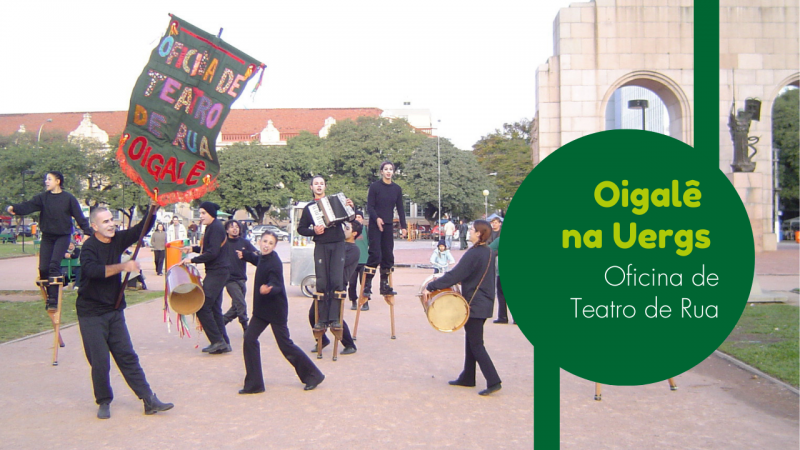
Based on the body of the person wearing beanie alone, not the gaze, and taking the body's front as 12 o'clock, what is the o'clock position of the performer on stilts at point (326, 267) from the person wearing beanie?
The performer on stilts is roughly at 7 o'clock from the person wearing beanie.

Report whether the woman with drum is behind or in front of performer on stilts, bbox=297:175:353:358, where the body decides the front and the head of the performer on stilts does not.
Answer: in front

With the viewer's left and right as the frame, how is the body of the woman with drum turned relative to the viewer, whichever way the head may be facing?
facing to the left of the viewer

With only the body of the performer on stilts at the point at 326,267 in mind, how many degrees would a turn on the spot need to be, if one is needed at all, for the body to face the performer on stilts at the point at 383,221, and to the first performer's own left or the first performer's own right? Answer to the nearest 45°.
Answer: approximately 135° to the first performer's own left

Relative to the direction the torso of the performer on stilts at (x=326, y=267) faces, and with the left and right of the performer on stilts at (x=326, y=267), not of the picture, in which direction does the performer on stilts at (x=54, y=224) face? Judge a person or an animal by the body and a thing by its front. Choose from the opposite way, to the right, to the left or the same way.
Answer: the same way

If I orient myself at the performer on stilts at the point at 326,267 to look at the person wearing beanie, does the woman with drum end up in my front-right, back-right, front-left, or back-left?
back-left

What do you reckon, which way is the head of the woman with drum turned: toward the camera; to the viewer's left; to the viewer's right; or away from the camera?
to the viewer's left

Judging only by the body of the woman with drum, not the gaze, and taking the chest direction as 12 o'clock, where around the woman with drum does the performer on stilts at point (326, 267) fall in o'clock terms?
The performer on stilts is roughly at 1 o'clock from the woman with drum.

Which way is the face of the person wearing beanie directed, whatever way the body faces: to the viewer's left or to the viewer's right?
to the viewer's left

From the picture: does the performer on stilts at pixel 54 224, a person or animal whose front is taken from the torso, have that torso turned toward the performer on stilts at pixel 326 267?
no

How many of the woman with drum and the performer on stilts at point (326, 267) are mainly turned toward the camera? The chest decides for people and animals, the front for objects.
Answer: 1

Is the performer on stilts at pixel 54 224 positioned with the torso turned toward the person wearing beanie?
no

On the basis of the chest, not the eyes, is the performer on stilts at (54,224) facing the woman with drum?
no

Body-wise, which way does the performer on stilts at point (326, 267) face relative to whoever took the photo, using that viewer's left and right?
facing the viewer

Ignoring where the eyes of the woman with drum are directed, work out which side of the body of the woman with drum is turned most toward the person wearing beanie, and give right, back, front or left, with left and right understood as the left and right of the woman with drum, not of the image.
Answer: front

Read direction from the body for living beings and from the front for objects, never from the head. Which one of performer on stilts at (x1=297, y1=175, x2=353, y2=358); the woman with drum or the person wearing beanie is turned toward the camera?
the performer on stilts

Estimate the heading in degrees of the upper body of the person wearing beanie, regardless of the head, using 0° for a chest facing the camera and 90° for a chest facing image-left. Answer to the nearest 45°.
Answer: approximately 90°
